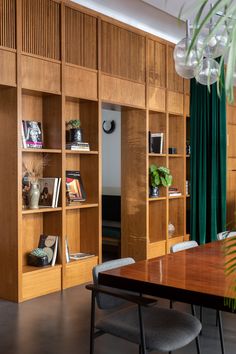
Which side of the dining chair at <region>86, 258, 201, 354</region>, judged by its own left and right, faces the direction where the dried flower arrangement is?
back

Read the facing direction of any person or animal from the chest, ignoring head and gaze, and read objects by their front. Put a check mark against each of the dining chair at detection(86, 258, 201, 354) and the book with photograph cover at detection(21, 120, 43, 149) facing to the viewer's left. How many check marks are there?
0

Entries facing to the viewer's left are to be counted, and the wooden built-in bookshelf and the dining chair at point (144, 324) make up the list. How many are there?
0

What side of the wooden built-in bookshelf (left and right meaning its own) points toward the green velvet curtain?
left

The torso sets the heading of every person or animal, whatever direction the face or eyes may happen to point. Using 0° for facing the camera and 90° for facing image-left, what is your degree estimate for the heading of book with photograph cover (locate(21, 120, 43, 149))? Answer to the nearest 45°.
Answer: approximately 315°

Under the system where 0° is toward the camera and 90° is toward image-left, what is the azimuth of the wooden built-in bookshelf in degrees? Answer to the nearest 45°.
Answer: approximately 315°

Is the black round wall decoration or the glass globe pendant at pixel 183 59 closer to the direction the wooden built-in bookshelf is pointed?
the glass globe pendant

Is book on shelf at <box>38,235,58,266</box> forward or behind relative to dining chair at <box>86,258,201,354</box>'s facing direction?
behind
